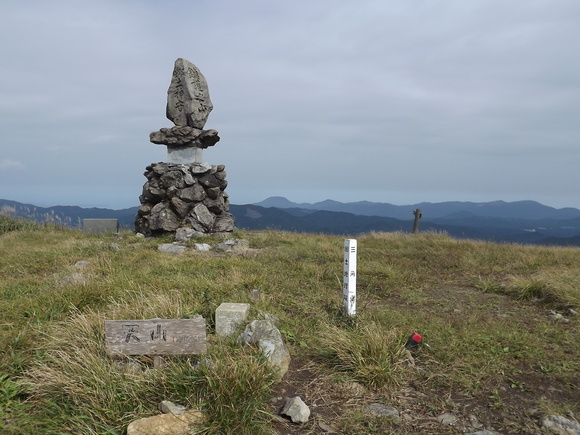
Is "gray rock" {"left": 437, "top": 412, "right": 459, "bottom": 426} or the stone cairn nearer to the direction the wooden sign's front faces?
the gray rock

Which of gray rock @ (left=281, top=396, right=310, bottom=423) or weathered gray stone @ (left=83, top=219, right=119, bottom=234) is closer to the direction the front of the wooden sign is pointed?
the gray rock

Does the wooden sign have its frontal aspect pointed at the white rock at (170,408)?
yes

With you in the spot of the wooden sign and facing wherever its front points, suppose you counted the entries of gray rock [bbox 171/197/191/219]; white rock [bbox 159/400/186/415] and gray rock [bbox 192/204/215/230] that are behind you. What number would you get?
2

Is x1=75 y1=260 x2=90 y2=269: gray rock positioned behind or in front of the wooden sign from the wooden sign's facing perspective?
behind

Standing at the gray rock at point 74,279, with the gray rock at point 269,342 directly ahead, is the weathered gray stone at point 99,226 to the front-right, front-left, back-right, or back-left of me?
back-left

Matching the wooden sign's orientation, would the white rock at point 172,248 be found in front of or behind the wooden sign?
behind

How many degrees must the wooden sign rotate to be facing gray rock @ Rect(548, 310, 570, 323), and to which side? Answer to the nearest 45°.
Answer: approximately 90° to its left

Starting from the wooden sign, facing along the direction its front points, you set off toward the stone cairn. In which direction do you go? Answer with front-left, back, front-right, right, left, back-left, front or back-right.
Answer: back

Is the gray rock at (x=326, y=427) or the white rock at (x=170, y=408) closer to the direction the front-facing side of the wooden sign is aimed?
the white rock

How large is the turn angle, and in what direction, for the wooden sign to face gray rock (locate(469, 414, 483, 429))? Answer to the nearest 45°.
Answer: approximately 45° to its left

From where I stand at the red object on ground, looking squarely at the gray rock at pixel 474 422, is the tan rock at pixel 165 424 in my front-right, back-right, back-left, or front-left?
front-right

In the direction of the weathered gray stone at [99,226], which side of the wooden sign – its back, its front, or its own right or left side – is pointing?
back

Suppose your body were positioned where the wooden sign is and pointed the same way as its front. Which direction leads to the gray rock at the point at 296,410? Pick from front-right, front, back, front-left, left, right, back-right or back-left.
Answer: front-left

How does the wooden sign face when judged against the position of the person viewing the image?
facing the viewer

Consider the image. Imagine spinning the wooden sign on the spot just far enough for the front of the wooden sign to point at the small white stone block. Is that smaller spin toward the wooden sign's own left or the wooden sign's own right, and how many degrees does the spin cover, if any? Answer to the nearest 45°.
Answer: approximately 135° to the wooden sign's own left
